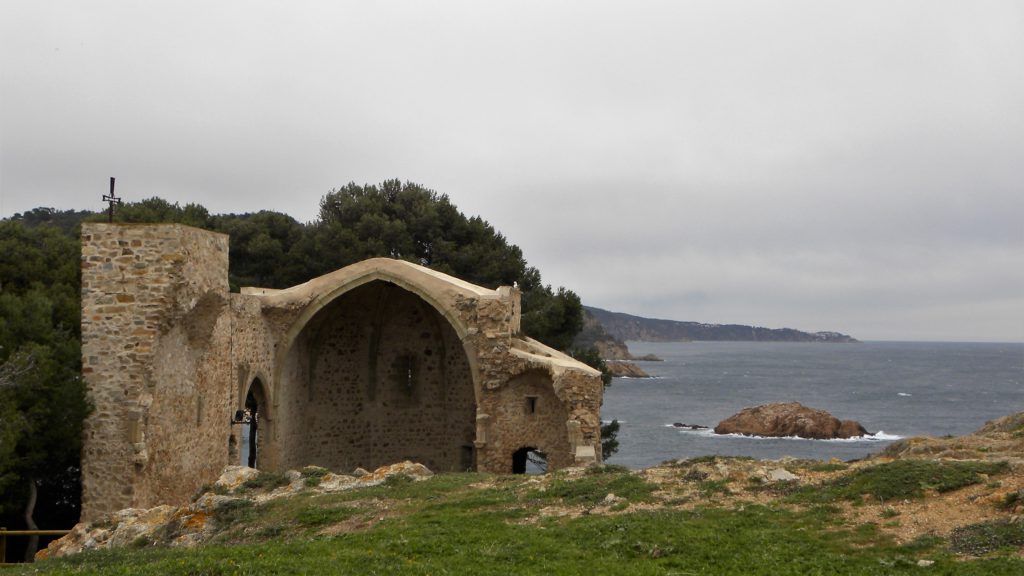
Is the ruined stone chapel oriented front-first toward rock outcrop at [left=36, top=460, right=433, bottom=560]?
yes

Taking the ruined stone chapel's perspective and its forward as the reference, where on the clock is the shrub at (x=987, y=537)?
The shrub is roughly at 11 o'clock from the ruined stone chapel.

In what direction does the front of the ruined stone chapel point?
toward the camera

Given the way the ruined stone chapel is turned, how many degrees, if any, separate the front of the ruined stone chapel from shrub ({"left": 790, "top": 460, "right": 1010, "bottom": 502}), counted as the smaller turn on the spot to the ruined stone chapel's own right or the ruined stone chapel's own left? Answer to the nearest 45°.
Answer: approximately 45° to the ruined stone chapel's own left

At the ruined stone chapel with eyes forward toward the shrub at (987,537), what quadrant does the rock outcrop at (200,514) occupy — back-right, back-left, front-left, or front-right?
front-right

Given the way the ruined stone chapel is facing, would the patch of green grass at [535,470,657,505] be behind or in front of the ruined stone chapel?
in front

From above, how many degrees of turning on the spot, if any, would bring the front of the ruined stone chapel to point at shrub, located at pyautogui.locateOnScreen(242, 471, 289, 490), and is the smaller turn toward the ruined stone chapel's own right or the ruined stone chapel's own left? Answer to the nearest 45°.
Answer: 0° — it already faces it
